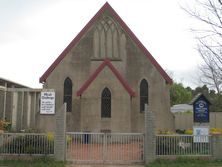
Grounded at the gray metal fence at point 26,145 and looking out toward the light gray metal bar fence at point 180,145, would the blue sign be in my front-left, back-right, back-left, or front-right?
front-left

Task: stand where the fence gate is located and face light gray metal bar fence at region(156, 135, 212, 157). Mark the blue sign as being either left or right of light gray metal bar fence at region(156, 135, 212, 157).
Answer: left

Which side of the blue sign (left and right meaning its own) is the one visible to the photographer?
front

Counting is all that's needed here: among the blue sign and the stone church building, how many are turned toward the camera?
2

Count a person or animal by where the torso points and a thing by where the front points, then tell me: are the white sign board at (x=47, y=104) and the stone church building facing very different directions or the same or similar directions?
same or similar directions

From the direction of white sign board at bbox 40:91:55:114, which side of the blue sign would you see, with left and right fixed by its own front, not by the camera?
right

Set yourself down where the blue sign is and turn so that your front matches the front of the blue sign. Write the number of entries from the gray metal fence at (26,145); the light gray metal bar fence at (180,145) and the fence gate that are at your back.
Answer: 0

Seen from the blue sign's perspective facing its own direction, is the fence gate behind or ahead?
ahead

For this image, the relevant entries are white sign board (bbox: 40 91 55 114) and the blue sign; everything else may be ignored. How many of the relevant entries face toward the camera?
2

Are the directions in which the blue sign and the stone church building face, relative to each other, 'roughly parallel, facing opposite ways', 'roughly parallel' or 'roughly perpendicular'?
roughly parallel

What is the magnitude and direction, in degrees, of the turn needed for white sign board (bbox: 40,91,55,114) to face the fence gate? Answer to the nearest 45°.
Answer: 0° — it already faces it

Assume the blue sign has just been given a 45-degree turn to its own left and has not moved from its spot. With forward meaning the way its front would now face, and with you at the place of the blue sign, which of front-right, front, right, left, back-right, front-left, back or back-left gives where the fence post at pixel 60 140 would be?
right

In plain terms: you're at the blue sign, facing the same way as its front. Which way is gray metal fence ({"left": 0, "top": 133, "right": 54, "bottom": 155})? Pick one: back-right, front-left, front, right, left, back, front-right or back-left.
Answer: front-right

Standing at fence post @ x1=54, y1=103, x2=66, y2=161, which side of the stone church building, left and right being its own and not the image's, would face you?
front

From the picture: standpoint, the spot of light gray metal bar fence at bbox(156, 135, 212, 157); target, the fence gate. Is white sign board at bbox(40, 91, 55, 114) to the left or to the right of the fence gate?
right

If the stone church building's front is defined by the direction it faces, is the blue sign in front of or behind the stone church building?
in front

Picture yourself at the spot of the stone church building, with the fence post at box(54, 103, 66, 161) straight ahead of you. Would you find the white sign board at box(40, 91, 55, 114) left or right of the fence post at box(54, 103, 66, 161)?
right

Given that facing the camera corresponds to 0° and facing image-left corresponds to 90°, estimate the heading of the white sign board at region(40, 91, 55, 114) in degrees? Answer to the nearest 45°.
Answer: approximately 0°

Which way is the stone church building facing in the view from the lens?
facing the viewer
